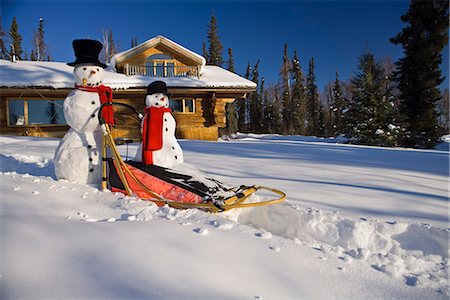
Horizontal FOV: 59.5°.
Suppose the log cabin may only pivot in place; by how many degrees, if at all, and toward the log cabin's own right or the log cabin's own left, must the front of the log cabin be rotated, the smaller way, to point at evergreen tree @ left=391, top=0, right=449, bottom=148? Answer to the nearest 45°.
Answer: approximately 90° to the log cabin's own left

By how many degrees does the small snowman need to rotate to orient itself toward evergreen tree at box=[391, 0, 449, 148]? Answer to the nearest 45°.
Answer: approximately 90° to its left

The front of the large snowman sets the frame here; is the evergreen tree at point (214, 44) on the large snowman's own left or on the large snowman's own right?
on the large snowman's own left

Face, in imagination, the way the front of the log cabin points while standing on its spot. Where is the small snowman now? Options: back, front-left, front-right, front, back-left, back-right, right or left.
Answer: front

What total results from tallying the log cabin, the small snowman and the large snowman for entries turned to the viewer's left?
0

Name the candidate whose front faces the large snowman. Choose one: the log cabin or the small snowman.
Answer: the log cabin

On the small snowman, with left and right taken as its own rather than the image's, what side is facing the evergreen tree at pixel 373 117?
left

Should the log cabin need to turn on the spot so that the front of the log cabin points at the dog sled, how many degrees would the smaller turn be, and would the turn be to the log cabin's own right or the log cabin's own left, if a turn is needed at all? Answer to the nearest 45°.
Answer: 0° — it already faces it

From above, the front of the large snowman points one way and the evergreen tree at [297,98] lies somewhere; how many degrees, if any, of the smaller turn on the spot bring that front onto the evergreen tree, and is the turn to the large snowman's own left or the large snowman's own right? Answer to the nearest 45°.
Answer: approximately 90° to the large snowman's own left

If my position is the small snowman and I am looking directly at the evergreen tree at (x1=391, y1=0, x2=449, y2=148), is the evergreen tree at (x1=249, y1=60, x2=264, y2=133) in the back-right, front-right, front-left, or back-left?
front-left

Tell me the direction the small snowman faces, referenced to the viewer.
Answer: facing the viewer and to the right of the viewer

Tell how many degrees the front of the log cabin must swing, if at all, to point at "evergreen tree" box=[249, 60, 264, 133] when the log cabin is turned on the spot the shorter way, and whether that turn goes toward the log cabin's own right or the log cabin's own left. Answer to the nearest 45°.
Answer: approximately 135° to the log cabin's own left

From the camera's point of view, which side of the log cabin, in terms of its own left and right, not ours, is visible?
front
